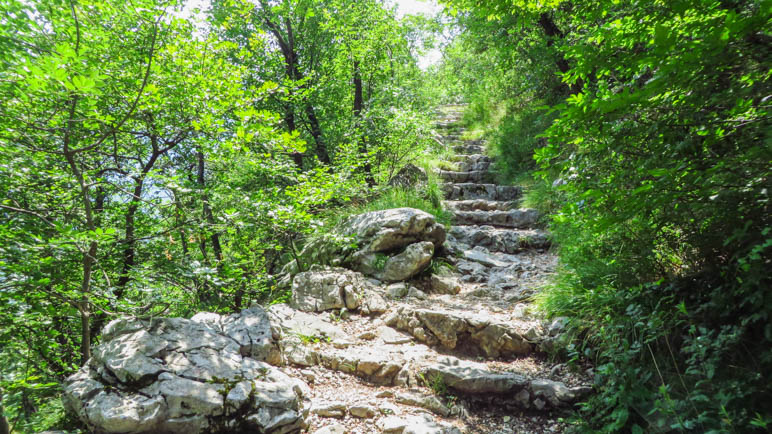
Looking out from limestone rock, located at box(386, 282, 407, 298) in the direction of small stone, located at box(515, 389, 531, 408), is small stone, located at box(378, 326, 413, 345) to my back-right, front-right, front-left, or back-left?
front-right

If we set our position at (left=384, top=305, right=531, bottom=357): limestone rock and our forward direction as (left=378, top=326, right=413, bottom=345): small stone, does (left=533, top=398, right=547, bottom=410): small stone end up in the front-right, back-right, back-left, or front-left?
back-left

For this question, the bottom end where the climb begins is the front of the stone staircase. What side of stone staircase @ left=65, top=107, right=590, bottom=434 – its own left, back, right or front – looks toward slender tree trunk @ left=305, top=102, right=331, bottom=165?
back

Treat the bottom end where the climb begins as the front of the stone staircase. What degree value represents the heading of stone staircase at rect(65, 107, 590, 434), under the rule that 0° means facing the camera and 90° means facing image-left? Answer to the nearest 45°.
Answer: approximately 0°

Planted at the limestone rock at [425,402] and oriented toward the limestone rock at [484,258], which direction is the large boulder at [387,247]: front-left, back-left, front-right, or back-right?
front-left

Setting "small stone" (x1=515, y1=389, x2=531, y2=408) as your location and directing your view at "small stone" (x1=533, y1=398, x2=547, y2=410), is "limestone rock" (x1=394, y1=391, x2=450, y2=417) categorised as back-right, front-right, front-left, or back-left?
back-right

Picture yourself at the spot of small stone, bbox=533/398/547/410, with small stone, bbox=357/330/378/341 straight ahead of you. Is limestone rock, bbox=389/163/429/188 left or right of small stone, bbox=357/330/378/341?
right

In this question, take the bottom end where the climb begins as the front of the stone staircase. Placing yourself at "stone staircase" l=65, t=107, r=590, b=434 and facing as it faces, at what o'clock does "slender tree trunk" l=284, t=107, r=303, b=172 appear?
The slender tree trunk is roughly at 6 o'clock from the stone staircase.
